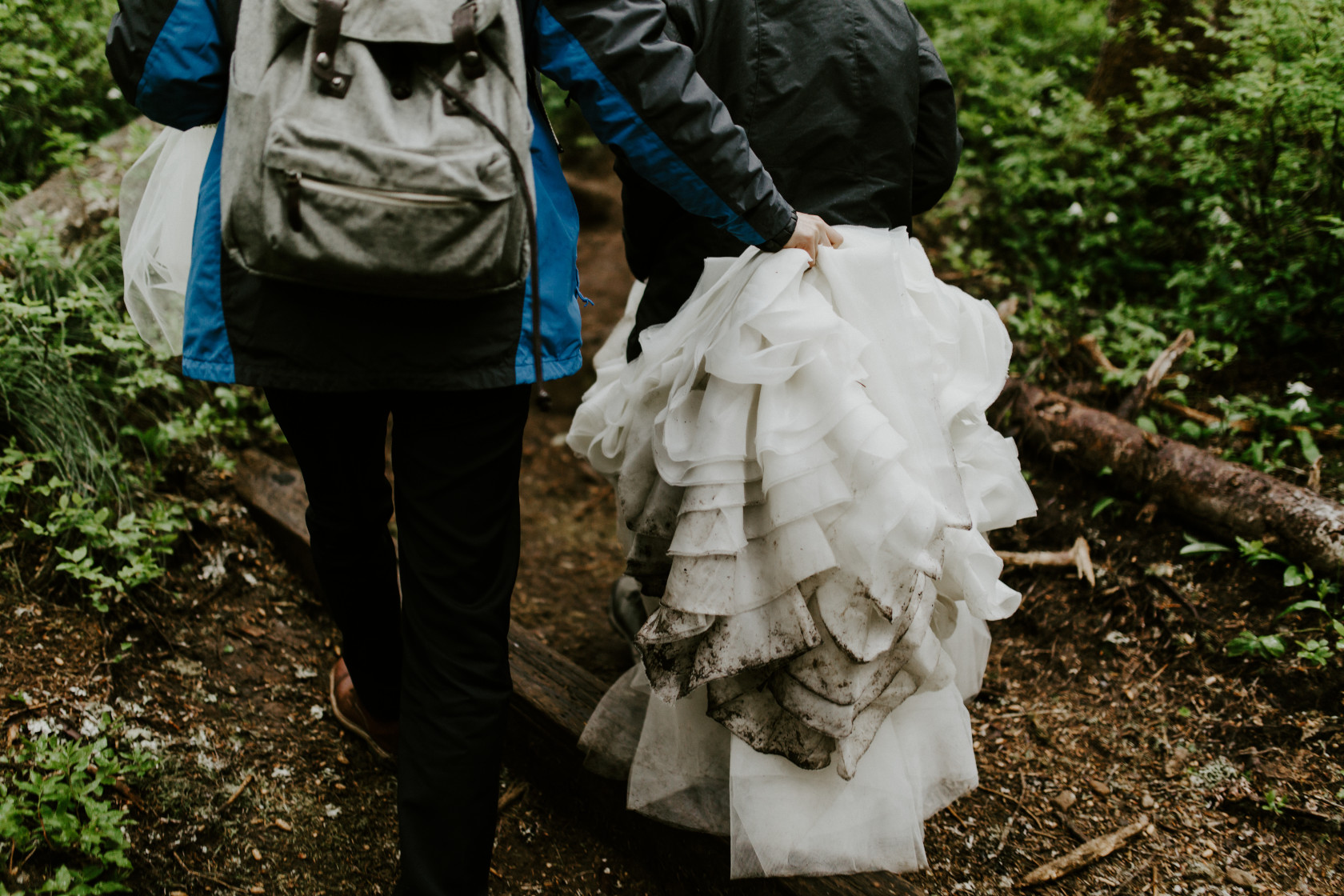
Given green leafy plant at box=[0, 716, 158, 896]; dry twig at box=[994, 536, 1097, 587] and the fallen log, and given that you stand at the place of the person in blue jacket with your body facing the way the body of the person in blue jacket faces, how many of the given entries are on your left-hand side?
1

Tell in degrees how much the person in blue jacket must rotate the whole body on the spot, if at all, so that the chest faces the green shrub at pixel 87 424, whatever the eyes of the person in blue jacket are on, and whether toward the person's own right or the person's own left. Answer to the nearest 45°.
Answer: approximately 45° to the person's own left

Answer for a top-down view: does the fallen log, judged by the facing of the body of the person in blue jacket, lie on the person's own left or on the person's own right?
on the person's own right

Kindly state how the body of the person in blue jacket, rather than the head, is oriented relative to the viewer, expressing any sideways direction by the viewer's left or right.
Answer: facing away from the viewer

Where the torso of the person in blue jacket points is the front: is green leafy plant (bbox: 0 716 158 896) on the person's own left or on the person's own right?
on the person's own left

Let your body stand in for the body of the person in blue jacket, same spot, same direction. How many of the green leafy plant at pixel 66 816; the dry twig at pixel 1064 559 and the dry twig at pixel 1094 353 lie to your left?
1
